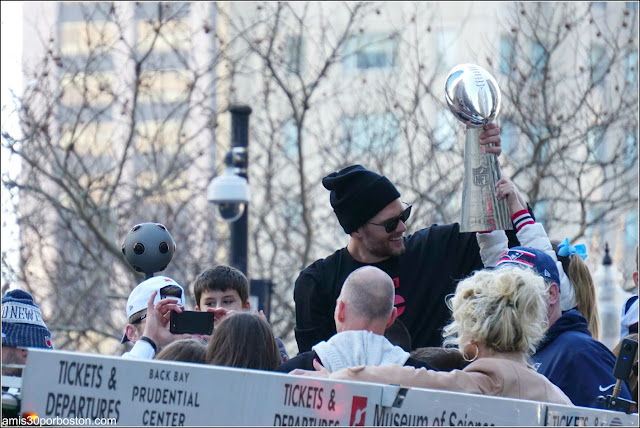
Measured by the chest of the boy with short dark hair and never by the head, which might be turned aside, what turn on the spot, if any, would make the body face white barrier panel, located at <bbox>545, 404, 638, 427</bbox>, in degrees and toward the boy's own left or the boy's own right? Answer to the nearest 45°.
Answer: approximately 90° to the boy's own left

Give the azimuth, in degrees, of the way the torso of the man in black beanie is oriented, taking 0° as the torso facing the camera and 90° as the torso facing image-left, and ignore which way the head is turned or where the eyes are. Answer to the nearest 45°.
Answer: approximately 315°

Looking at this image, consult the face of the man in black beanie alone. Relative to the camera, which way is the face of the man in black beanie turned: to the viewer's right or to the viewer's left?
to the viewer's right

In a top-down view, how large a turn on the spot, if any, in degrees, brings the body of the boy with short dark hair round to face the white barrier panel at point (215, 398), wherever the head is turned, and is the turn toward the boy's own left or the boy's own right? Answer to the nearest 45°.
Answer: approximately 45° to the boy's own left

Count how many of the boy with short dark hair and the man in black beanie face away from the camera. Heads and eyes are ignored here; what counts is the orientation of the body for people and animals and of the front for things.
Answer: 0

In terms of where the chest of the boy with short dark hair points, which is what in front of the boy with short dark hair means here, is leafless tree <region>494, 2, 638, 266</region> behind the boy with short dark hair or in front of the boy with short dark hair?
behind
